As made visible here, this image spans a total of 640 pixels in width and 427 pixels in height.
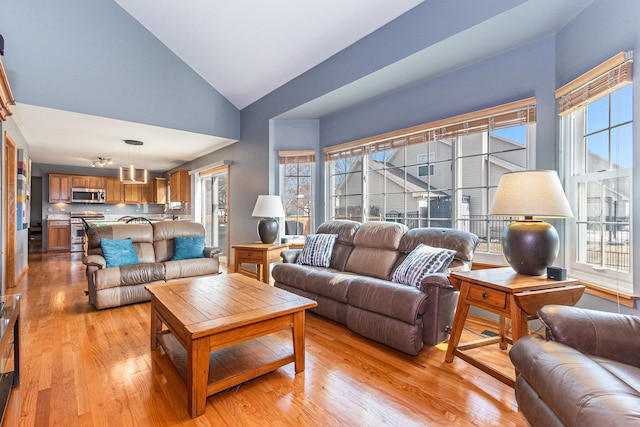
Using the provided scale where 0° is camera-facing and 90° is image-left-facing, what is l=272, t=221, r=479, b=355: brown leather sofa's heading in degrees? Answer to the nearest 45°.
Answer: approximately 45°

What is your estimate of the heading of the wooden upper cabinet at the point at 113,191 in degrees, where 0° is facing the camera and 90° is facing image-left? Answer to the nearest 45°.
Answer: approximately 0°

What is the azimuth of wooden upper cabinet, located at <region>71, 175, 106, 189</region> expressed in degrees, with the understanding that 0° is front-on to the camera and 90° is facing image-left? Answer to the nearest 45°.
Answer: approximately 0°

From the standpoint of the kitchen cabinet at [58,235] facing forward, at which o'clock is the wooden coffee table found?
The wooden coffee table is roughly at 12 o'clock from the kitchen cabinet.

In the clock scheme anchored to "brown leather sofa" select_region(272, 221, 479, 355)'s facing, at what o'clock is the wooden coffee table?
The wooden coffee table is roughly at 12 o'clock from the brown leather sofa.

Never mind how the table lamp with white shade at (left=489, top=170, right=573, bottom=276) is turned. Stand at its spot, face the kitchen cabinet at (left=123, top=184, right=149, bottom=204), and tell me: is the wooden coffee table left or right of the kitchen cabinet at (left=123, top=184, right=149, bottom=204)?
left

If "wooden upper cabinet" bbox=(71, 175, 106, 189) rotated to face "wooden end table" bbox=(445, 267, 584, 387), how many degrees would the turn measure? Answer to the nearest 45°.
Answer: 0° — it already faces it

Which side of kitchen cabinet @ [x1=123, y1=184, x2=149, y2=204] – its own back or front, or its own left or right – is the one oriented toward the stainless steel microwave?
right
